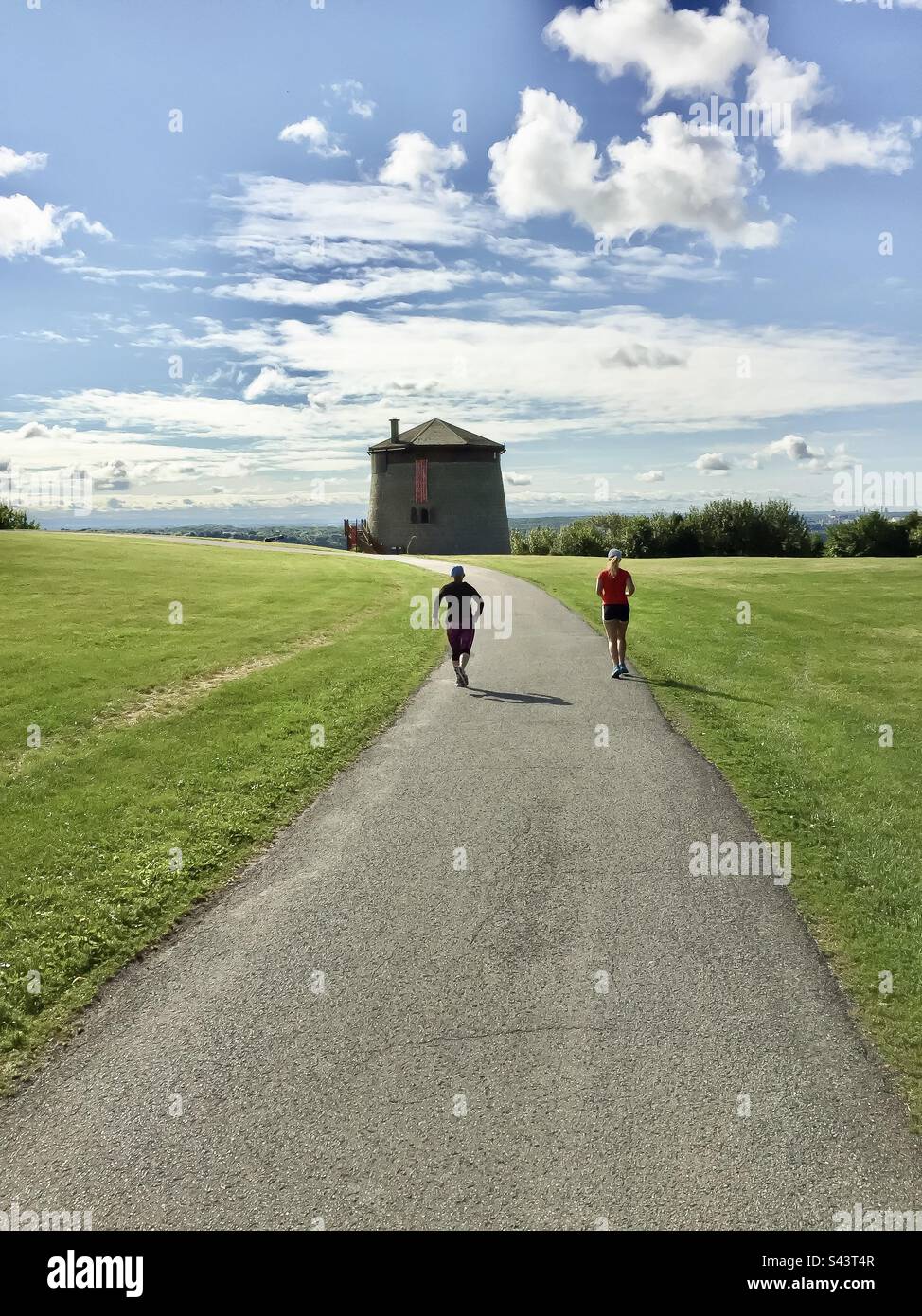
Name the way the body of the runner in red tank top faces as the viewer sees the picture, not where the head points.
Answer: away from the camera
